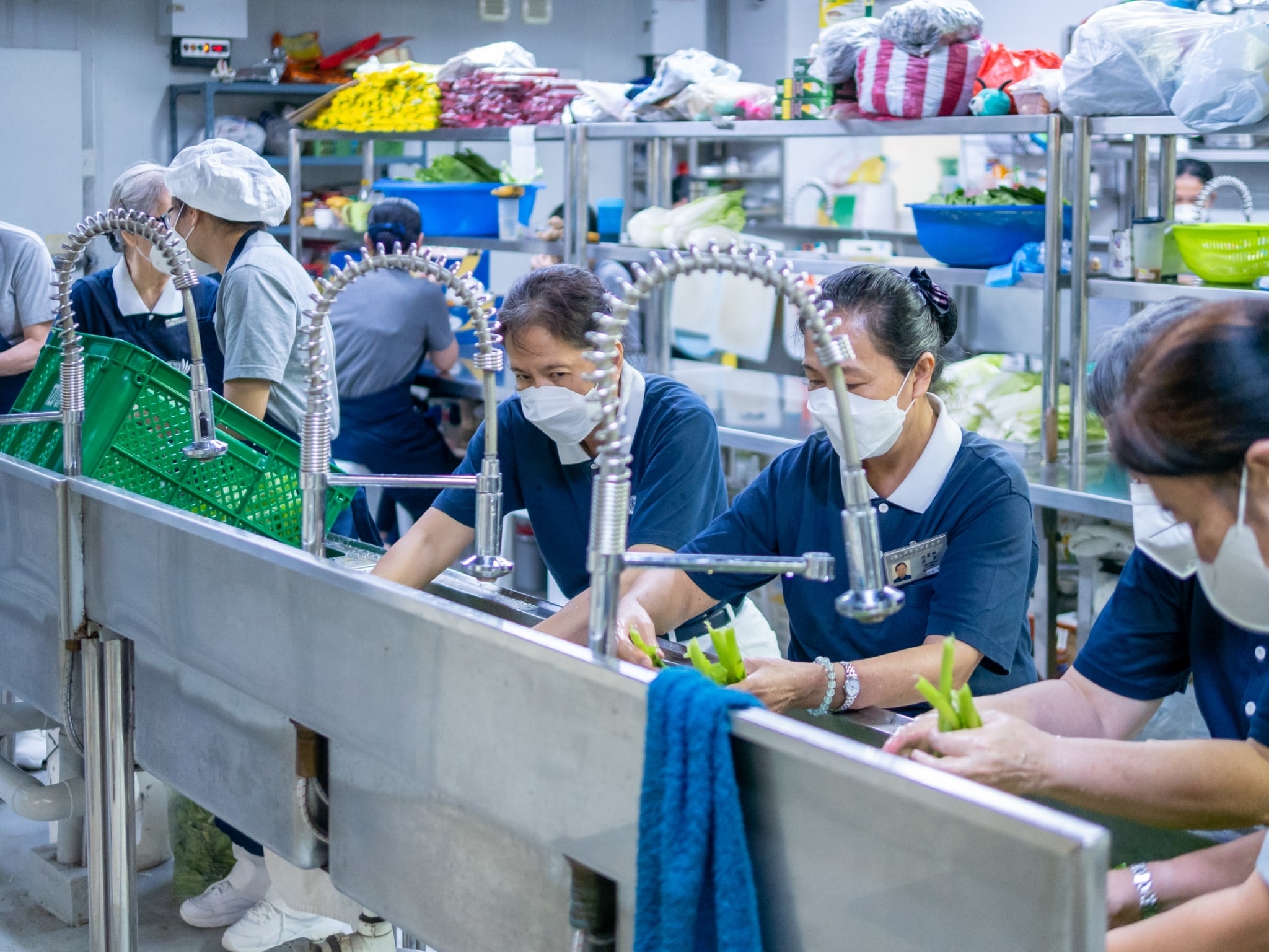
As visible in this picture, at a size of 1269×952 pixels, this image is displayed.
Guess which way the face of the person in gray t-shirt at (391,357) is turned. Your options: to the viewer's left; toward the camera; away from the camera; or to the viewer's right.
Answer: away from the camera

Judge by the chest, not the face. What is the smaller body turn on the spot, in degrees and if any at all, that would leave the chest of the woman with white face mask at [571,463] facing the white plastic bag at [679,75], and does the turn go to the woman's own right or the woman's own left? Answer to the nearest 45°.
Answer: approximately 135° to the woman's own right

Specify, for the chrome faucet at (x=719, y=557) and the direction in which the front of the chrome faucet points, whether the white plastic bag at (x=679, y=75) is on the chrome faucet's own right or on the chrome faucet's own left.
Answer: on the chrome faucet's own left

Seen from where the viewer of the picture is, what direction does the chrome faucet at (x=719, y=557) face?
facing to the right of the viewer

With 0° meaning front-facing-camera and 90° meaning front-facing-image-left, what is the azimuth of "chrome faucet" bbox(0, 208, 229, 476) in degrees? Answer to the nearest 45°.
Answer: approximately 270°

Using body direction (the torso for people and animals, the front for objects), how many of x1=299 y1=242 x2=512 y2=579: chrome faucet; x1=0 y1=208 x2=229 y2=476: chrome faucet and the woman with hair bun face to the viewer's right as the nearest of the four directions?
2

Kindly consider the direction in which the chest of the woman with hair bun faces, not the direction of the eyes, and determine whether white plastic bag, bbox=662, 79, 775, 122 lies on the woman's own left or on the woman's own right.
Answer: on the woman's own right

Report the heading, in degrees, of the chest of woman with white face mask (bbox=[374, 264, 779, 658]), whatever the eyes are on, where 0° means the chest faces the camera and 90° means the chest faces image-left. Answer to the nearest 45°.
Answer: approximately 45°
